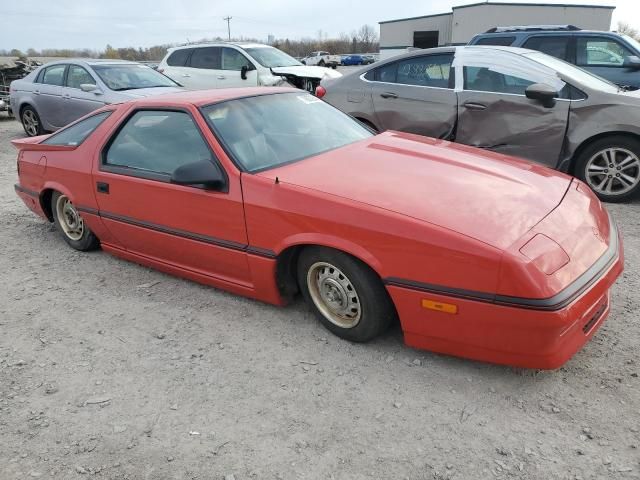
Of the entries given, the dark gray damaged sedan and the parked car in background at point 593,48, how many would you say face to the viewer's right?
2

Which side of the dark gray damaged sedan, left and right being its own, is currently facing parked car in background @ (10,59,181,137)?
back

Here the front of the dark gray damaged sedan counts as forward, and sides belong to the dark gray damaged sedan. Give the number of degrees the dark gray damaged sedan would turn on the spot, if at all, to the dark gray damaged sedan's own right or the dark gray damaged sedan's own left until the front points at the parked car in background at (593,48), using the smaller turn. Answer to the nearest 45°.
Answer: approximately 90° to the dark gray damaged sedan's own left

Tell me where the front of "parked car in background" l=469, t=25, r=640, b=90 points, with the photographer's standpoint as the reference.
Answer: facing to the right of the viewer

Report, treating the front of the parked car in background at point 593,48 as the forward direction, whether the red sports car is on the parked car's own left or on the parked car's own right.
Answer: on the parked car's own right

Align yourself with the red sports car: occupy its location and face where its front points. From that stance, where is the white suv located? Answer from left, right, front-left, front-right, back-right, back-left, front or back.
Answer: back-left

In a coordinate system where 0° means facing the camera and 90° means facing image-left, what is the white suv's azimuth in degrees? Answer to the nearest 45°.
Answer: approximately 315°

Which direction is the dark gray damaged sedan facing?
to the viewer's right

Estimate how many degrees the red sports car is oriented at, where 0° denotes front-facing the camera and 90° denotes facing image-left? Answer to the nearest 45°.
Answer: approximately 315°
